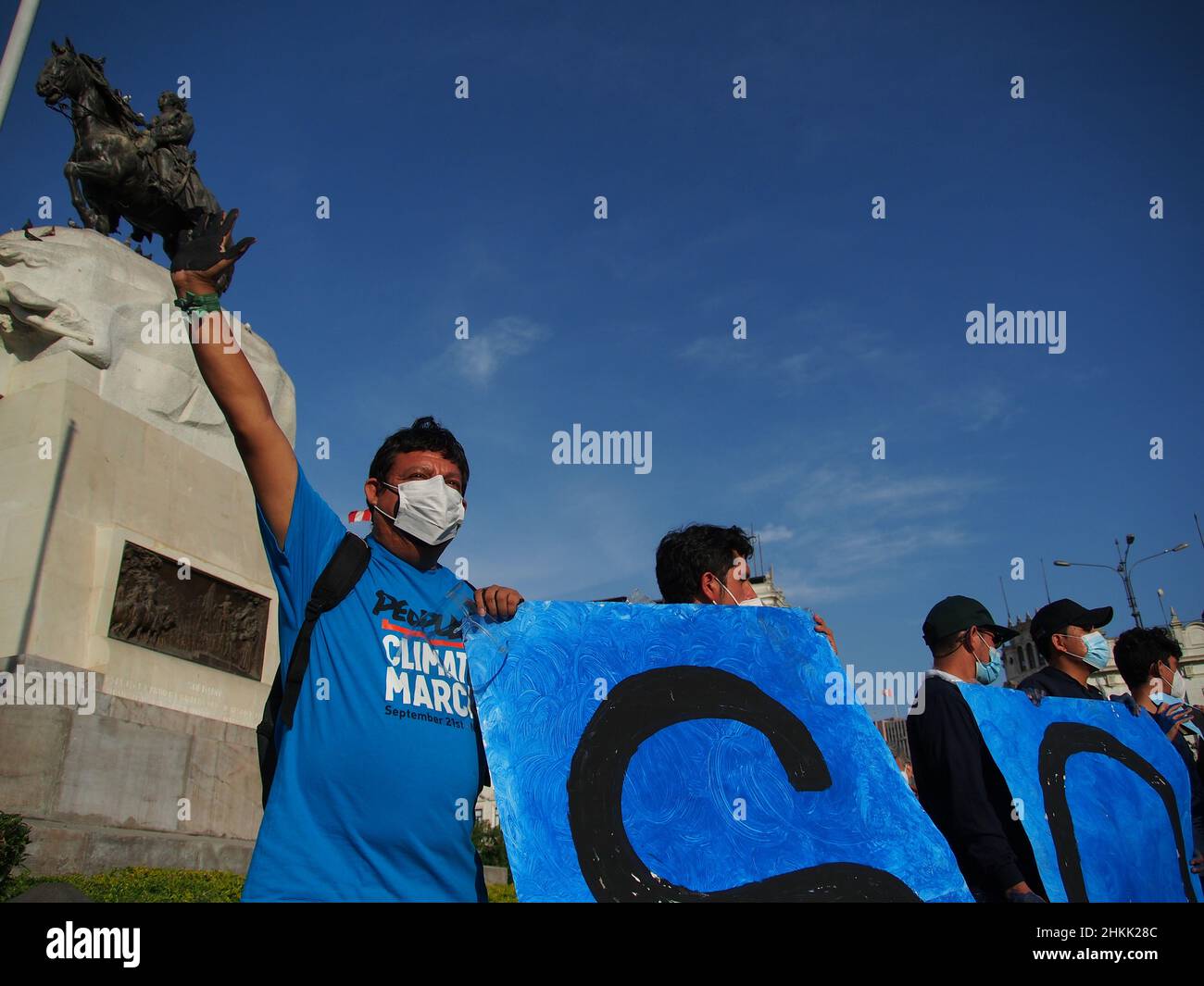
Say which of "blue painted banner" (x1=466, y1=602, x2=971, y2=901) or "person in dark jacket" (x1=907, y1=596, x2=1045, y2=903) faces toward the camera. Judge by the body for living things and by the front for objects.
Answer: the blue painted banner

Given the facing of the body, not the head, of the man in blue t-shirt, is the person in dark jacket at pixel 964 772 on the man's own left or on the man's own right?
on the man's own left

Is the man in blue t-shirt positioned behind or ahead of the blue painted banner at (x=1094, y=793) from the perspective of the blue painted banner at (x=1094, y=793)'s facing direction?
ahead

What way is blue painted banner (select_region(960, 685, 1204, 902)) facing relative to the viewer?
toward the camera

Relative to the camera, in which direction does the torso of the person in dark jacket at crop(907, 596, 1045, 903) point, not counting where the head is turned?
to the viewer's right

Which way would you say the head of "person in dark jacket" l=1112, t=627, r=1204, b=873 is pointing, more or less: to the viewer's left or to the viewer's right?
to the viewer's right

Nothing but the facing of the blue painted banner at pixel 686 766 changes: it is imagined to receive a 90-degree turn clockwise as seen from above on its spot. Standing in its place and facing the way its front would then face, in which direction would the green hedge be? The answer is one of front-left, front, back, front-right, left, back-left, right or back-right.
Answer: front-right

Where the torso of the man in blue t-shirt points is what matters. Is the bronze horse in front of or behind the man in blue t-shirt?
behind

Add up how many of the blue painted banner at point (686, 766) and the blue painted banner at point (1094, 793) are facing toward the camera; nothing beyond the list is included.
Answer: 2

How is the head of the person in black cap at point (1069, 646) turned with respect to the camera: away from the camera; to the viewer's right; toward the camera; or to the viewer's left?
to the viewer's right
